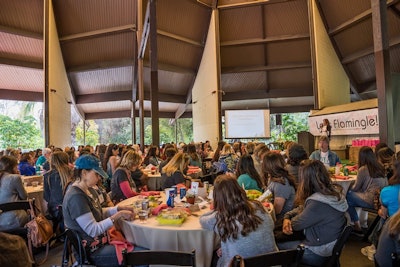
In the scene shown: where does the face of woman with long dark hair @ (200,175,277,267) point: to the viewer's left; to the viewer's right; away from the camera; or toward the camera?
away from the camera

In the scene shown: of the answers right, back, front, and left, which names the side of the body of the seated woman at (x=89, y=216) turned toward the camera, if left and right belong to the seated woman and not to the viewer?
right

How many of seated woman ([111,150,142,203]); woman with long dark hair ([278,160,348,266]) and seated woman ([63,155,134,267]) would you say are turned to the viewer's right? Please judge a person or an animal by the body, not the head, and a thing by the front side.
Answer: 2

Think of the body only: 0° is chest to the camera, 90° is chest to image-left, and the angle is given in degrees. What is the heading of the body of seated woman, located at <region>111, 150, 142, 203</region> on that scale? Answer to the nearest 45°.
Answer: approximately 270°

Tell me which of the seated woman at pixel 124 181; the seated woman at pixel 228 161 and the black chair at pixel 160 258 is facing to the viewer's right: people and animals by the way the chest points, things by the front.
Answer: the seated woman at pixel 124 181

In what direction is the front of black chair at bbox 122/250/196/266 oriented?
away from the camera

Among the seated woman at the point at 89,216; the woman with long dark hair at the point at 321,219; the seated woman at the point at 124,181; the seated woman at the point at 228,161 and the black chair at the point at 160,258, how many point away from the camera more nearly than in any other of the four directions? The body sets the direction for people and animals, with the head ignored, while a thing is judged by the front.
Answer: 2

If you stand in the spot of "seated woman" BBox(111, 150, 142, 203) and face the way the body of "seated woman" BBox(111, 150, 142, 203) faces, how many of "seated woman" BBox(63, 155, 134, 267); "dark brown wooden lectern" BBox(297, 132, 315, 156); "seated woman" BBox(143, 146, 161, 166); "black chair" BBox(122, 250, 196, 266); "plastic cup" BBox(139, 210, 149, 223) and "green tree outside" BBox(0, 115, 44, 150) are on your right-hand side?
3

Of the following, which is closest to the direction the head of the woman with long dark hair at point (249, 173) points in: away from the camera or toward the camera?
away from the camera
